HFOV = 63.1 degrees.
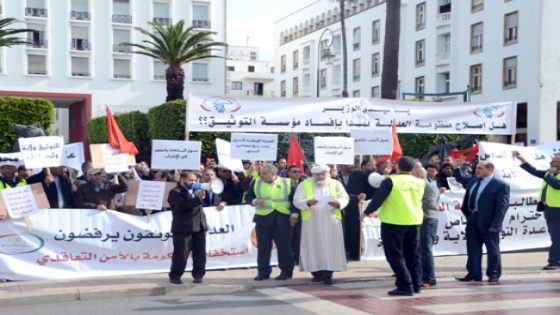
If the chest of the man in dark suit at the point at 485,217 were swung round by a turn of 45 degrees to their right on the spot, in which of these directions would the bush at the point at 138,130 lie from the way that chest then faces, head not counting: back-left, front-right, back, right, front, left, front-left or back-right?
front-right

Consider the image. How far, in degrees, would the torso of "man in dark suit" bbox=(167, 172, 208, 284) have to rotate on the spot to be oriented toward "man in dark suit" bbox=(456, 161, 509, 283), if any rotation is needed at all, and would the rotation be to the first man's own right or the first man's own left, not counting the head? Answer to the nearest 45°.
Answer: approximately 45° to the first man's own left

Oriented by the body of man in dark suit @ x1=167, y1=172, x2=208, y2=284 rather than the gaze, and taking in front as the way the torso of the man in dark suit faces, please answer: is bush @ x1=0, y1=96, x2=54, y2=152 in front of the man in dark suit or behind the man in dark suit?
behind

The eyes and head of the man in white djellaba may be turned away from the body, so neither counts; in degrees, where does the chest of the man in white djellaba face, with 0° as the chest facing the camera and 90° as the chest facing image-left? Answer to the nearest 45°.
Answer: approximately 0°

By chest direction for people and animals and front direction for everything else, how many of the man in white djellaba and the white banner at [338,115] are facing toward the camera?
2

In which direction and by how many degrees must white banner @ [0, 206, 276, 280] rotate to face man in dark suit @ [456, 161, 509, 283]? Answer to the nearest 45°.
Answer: approximately 90° to its left

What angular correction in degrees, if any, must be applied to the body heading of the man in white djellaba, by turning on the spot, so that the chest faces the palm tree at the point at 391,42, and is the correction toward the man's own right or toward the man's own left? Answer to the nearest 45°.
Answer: approximately 180°

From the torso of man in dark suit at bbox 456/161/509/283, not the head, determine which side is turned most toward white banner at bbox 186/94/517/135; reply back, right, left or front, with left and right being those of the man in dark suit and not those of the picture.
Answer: right

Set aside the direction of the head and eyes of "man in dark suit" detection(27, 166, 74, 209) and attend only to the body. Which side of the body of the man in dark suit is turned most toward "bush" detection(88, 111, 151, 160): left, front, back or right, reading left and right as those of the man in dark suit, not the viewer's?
back

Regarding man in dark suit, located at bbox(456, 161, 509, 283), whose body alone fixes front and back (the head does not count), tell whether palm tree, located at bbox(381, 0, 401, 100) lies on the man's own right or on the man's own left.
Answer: on the man's own right
